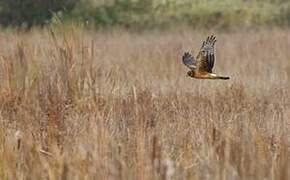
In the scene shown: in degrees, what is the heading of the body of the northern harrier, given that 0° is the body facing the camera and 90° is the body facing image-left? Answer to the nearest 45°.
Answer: approximately 90°
